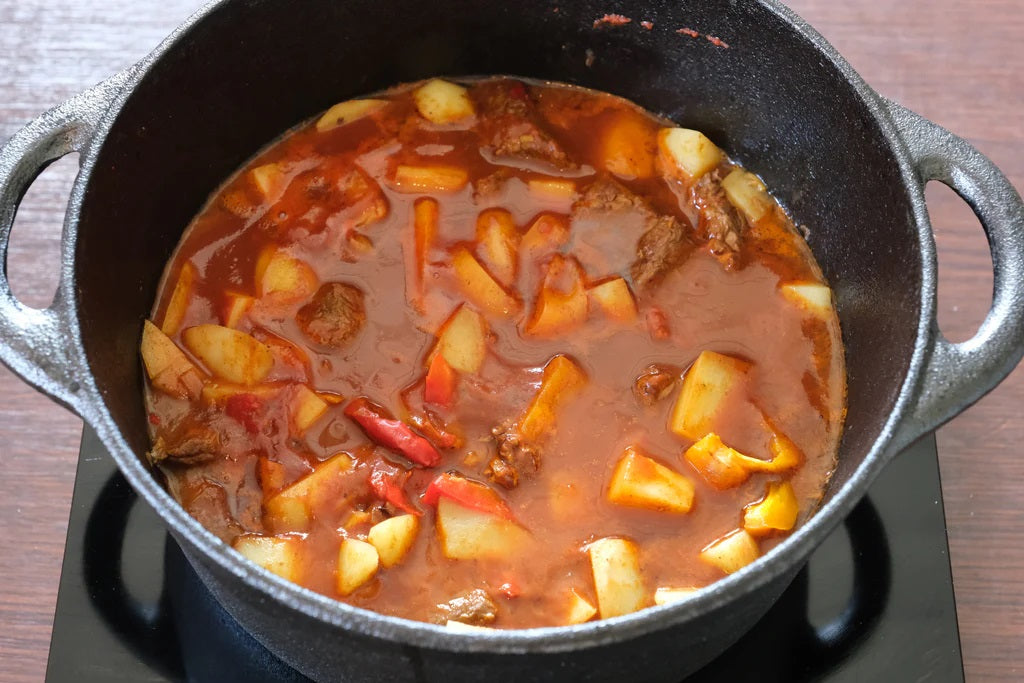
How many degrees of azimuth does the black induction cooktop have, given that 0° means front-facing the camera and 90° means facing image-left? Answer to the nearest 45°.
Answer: approximately 0°
